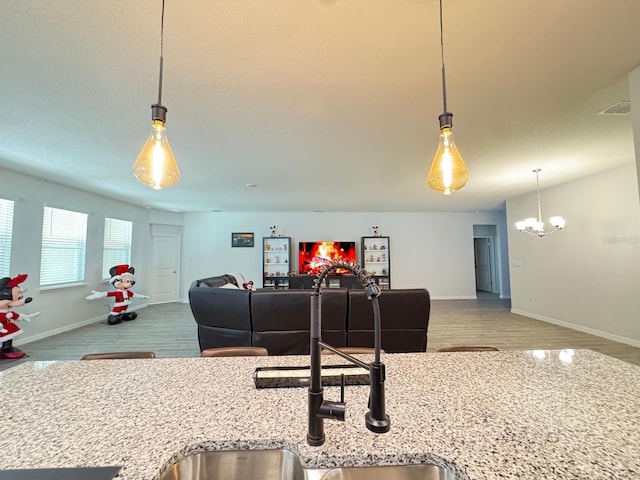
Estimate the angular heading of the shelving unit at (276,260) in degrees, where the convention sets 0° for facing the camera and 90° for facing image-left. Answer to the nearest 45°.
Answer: approximately 0°

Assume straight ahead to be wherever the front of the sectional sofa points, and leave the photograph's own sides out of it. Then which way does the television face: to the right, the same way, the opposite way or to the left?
the opposite way

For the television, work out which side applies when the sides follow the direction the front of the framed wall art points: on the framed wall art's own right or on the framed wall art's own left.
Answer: on the framed wall art's own left

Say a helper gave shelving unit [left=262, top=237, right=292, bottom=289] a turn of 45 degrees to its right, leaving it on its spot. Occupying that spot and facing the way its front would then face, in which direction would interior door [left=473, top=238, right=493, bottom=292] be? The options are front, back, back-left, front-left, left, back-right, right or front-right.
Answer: back-left

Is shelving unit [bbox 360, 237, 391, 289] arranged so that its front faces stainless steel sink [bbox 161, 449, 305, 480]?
yes

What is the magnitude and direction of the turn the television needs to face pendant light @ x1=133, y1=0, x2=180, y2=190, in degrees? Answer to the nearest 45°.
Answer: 0° — it already faces it

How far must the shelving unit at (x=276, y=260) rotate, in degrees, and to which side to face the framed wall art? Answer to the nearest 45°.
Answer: approximately 90° to its right

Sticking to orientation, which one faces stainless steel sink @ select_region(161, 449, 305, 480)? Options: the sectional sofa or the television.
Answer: the television

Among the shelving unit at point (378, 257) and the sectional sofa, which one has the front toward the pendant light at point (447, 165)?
the shelving unit

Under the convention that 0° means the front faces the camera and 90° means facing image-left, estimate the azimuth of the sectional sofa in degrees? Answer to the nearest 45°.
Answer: approximately 180°

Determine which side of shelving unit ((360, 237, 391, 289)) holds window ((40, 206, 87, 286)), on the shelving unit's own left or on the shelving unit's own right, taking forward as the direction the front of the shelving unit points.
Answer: on the shelving unit's own right
